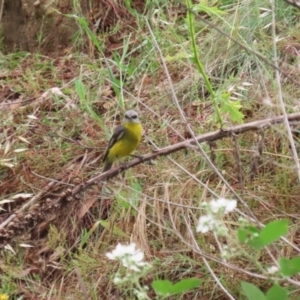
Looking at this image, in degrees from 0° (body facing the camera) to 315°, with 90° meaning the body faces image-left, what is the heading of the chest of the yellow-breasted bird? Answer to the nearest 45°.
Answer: approximately 315°

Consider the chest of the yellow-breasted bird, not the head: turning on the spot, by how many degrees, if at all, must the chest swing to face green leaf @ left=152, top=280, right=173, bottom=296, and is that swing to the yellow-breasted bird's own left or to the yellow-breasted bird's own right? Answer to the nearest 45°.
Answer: approximately 45° to the yellow-breasted bird's own right
